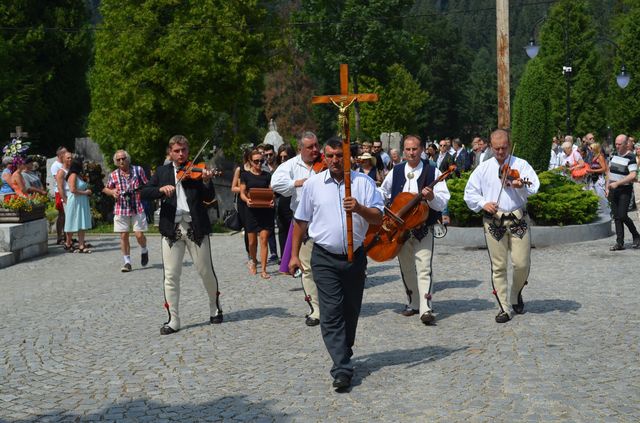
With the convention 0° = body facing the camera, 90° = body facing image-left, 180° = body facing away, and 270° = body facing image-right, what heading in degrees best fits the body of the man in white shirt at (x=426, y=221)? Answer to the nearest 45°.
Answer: approximately 0°

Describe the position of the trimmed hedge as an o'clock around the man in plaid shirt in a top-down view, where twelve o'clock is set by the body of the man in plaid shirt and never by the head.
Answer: The trimmed hedge is roughly at 9 o'clock from the man in plaid shirt.

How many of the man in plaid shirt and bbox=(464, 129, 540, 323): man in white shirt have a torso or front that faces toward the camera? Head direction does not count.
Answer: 2

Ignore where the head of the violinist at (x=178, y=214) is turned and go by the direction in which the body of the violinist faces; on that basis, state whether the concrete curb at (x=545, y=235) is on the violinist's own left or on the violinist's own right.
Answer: on the violinist's own left

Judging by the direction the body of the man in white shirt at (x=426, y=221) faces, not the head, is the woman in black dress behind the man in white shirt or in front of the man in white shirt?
behind

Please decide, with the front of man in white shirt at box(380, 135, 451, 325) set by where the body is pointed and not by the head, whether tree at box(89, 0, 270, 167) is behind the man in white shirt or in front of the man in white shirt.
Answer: behind

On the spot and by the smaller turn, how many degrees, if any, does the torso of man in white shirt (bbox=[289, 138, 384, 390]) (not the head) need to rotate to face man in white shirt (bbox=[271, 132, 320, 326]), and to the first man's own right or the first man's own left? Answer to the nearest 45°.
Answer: approximately 180°

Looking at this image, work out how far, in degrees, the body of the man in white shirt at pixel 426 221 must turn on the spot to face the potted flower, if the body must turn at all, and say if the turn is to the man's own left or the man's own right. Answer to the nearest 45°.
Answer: approximately 135° to the man's own right
